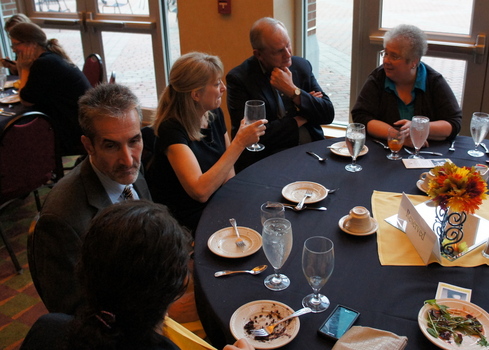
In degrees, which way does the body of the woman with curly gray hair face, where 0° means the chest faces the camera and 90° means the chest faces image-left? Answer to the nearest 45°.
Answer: approximately 0°

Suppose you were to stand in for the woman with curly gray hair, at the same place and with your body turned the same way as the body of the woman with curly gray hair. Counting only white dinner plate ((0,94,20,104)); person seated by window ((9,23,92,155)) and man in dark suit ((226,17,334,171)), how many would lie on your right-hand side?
3

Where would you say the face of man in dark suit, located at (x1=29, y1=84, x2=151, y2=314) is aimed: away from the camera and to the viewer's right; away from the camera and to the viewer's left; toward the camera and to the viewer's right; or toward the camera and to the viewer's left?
toward the camera and to the viewer's right

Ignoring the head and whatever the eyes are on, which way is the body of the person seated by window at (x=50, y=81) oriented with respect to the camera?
to the viewer's left

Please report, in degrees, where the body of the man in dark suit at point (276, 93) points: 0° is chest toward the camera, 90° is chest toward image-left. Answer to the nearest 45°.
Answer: approximately 315°

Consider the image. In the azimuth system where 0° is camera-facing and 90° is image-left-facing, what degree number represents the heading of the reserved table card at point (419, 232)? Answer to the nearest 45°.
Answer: approximately 45°

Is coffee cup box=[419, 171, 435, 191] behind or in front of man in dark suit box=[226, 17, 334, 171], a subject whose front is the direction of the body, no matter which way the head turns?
in front

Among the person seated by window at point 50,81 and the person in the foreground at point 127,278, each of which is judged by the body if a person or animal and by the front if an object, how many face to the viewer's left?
1

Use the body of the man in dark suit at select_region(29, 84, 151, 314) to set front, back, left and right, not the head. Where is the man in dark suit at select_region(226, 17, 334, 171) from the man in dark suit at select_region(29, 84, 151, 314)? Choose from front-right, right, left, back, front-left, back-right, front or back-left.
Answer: left

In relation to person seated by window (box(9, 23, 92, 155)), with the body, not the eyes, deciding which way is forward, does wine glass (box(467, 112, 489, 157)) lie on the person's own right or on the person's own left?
on the person's own left

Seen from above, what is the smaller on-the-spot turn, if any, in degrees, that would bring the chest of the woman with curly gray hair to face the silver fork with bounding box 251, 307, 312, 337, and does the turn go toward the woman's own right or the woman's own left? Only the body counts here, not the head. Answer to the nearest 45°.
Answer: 0° — they already face it

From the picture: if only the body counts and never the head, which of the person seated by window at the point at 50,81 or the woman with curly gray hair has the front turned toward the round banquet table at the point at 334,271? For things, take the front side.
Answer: the woman with curly gray hair

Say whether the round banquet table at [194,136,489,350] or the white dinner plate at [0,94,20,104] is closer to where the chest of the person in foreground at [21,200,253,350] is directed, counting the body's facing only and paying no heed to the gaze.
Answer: the round banquet table
